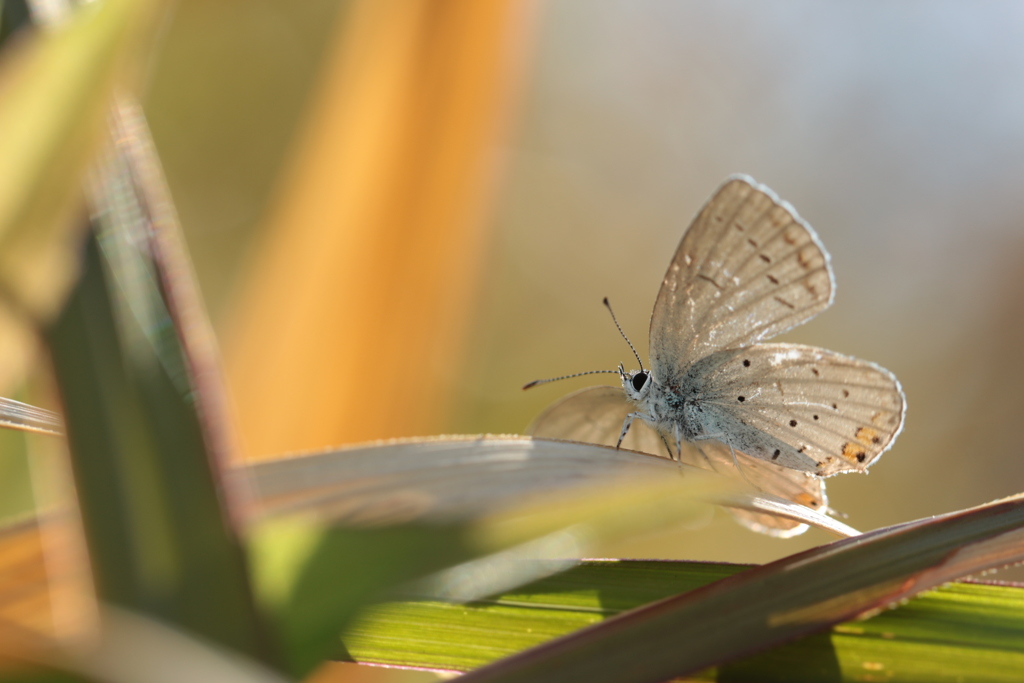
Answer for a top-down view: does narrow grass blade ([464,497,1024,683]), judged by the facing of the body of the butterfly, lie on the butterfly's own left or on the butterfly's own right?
on the butterfly's own left

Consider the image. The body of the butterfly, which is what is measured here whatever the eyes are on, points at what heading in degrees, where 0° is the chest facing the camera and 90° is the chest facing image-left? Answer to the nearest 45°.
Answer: approximately 90°

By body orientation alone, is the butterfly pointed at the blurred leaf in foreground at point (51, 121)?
no

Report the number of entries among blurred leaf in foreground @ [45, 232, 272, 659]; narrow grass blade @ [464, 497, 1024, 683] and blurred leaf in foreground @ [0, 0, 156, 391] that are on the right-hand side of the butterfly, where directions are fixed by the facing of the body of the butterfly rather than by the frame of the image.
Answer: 0

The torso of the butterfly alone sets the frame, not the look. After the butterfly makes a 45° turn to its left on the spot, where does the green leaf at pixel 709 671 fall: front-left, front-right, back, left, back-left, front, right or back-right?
front-left

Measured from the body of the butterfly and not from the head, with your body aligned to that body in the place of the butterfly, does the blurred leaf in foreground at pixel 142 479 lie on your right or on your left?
on your left
